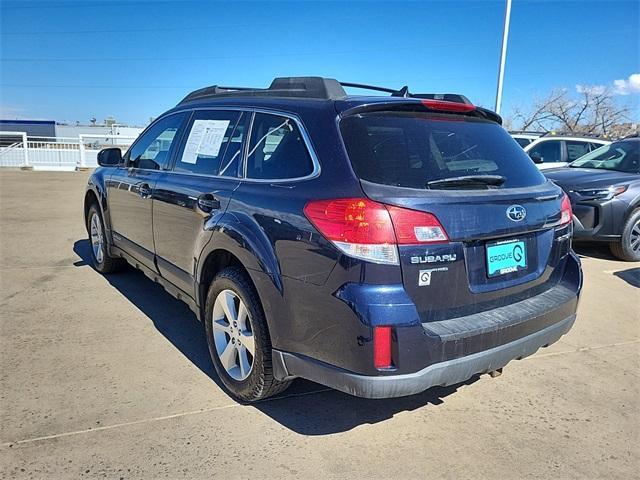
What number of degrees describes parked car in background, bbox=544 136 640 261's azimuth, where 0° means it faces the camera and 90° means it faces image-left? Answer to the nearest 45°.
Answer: approximately 45°

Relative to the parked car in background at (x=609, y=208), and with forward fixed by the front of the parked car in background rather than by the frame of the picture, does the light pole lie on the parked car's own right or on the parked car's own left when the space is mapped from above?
on the parked car's own right

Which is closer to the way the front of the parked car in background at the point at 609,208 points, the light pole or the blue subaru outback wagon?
the blue subaru outback wagon

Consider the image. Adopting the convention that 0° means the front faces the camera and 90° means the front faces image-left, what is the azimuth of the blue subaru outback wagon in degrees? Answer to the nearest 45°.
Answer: approximately 135°

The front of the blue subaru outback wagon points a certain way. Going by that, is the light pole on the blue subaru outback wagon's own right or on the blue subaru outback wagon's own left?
on the blue subaru outback wagon's own right

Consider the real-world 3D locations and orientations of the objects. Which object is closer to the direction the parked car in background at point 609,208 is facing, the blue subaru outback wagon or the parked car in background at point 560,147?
the blue subaru outback wagon

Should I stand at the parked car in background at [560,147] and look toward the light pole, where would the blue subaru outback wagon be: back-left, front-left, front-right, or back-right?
back-left

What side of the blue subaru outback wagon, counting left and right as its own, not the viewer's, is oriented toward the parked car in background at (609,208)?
right
